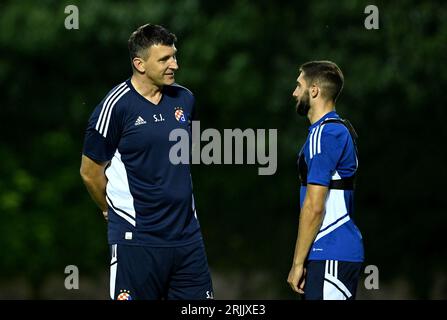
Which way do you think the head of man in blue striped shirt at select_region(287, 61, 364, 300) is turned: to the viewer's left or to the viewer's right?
to the viewer's left

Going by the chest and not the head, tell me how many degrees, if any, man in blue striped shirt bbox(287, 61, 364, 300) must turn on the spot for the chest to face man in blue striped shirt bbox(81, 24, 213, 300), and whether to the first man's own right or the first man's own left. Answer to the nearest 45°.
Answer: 0° — they already face them

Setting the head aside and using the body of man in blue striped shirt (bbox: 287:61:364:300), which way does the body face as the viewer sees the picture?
to the viewer's left

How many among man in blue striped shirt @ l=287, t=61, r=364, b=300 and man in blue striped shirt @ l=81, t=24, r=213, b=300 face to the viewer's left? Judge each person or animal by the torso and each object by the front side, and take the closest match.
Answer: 1

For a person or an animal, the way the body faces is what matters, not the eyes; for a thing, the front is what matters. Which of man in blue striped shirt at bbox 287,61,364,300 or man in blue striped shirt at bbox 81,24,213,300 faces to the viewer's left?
man in blue striped shirt at bbox 287,61,364,300
